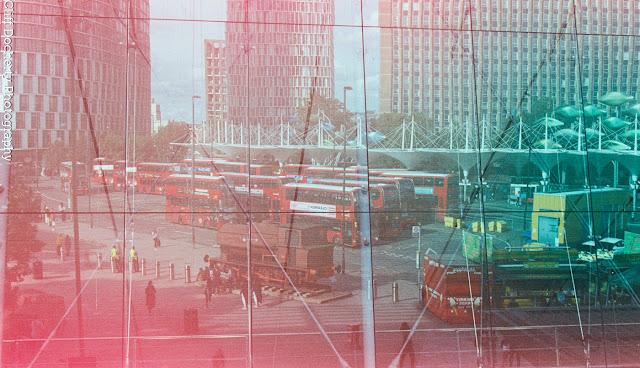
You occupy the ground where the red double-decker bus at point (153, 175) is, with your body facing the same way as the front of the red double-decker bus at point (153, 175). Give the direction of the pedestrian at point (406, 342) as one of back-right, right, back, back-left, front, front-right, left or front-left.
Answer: front-left

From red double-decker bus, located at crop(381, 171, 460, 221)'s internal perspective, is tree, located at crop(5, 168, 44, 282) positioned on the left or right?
on its right

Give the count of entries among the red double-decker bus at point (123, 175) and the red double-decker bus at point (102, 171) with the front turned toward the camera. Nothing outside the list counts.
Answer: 2

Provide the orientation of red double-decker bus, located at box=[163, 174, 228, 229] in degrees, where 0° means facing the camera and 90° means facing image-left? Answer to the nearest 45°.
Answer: approximately 315°

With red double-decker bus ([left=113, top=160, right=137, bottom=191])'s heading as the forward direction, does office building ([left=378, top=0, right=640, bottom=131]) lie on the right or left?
on its left

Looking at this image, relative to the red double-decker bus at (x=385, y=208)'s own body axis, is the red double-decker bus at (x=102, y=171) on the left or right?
on its right
